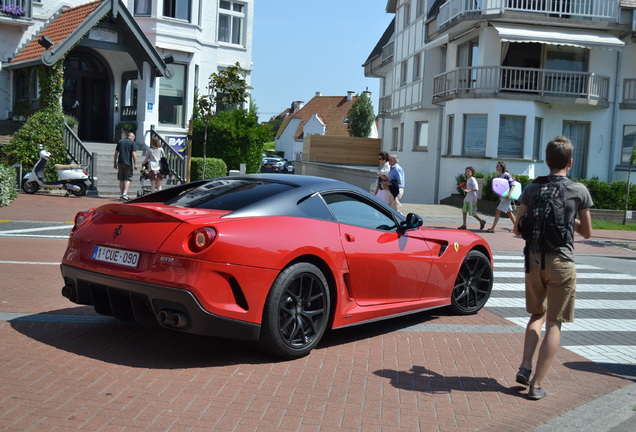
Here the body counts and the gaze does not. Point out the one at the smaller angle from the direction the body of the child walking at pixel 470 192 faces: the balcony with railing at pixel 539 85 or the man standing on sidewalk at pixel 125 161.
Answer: the man standing on sidewalk

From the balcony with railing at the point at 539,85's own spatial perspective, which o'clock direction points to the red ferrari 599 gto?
The red ferrari 599 gto is roughly at 12 o'clock from the balcony with railing.

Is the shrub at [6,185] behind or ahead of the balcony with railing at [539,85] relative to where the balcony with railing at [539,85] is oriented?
ahead

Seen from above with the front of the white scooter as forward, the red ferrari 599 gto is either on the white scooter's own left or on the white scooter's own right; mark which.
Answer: on the white scooter's own left

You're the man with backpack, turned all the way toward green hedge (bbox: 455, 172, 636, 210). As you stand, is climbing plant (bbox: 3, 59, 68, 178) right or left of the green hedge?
left

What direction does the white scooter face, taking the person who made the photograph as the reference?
facing to the left of the viewer

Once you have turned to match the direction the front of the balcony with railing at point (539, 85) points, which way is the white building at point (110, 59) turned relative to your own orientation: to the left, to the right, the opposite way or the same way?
to the left

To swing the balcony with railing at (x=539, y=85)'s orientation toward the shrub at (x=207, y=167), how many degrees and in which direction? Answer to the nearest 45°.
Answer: approximately 45° to its right

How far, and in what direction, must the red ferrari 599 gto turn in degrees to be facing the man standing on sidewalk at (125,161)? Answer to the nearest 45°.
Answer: approximately 45° to its left

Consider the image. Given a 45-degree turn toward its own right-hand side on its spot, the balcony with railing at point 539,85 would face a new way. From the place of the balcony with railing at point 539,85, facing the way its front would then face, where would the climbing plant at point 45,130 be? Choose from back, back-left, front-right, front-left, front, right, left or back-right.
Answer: front

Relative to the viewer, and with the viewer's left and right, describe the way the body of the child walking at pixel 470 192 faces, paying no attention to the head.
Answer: facing to the left of the viewer

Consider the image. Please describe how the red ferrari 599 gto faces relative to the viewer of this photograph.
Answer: facing away from the viewer and to the right of the viewer

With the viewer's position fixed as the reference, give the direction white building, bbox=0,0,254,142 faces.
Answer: facing the viewer and to the right of the viewer

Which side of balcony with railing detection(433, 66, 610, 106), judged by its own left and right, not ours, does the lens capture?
front

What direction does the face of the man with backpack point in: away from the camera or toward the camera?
away from the camera
